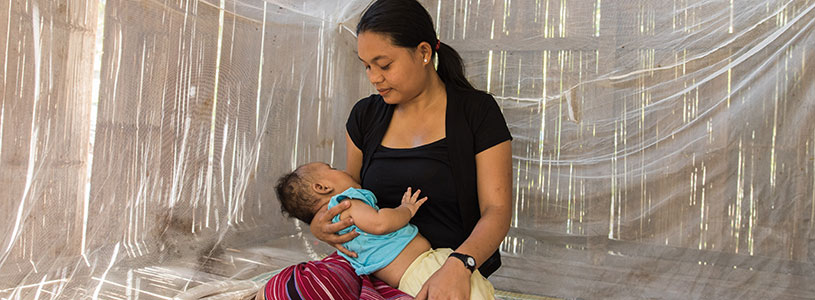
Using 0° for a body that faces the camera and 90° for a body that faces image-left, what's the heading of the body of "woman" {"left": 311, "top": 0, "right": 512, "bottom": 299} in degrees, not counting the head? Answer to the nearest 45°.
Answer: approximately 45°
